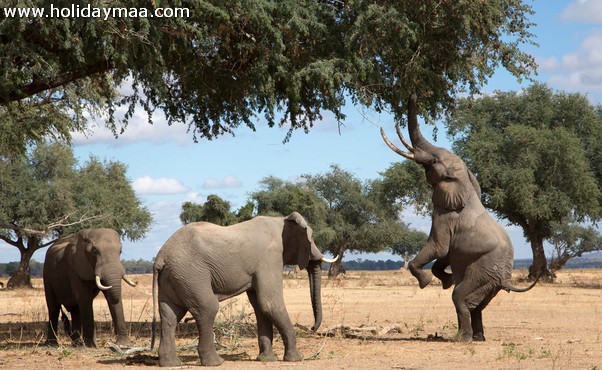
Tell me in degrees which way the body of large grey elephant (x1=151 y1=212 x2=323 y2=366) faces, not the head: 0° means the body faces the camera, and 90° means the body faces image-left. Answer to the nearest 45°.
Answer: approximately 270°

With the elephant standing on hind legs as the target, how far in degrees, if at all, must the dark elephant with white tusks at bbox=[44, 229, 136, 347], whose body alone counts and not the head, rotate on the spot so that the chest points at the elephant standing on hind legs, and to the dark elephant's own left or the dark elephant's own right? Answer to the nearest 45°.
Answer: approximately 45° to the dark elephant's own left

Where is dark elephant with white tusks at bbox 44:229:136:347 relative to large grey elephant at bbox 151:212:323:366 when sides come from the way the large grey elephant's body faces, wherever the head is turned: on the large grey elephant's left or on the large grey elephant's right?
on the large grey elephant's left

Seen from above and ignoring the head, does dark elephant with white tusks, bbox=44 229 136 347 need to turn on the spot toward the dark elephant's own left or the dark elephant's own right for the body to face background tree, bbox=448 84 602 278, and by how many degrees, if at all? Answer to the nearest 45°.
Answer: approximately 90° to the dark elephant's own left

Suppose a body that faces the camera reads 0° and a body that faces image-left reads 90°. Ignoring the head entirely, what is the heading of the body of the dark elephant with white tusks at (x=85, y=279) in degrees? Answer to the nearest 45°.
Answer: approximately 315°
